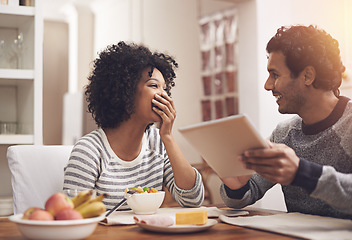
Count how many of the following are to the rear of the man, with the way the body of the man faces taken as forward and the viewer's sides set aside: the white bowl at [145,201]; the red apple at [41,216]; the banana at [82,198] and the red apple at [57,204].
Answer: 0

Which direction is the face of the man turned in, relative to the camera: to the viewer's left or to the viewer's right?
to the viewer's left

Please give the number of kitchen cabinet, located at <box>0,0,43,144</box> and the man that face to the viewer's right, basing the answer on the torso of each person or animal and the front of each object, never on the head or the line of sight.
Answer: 0

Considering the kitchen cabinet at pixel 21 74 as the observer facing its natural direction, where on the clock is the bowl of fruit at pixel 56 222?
The bowl of fruit is roughly at 12 o'clock from the kitchen cabinet.

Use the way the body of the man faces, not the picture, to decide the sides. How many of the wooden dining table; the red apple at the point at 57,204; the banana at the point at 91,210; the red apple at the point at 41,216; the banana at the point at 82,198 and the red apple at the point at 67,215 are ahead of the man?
6

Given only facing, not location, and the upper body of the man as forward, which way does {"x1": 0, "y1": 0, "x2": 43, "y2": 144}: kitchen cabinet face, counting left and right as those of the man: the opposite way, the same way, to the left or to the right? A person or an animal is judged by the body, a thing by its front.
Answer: to the left

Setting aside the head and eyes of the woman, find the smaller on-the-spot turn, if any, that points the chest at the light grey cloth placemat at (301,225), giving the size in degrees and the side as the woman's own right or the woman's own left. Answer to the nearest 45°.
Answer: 0° — they already face it

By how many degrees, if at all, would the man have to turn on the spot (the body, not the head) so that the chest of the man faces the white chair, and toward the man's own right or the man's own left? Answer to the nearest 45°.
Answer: approximately 45° to the man's own right

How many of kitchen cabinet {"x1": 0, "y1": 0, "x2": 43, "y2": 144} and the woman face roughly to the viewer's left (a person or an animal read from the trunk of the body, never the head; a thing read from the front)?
0

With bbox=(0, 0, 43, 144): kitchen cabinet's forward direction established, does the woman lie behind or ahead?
ahead

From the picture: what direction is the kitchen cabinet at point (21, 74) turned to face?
toward the camera

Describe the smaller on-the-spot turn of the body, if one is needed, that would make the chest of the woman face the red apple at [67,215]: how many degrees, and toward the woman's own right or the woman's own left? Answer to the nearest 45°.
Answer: approximately 45° to the woman's own right

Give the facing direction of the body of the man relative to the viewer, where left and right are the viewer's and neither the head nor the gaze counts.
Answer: facing the viewer and to the left of the viewer

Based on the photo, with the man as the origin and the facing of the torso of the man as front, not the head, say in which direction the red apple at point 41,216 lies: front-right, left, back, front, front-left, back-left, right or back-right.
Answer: front
